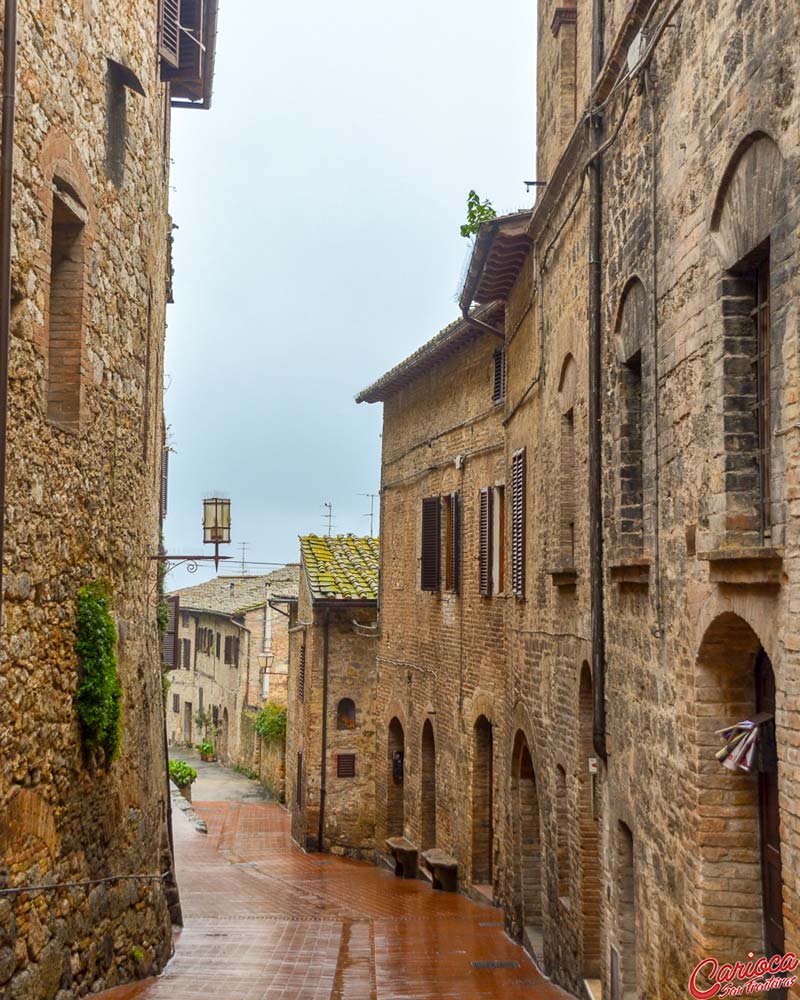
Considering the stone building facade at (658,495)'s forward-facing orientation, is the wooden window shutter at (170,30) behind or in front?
in front

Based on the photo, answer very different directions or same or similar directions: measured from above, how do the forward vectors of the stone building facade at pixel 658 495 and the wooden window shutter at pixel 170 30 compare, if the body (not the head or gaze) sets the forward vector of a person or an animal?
very different directions

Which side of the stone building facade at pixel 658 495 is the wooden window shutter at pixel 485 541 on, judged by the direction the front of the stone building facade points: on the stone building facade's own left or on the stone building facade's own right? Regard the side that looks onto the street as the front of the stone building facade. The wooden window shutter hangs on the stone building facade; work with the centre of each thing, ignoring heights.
on the stone building facade's own right

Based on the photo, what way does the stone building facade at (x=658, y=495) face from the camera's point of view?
to the viewer's left

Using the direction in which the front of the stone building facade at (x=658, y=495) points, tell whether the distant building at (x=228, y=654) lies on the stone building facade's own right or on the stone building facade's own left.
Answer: on the stone building facade's own right

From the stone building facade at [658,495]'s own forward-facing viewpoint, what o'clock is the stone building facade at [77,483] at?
the stone building facade at [77,483] is roughly at 12 o'clock from the stone building facade at [658,495].

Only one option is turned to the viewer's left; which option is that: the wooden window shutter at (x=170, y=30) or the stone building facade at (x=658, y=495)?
the stone building facade

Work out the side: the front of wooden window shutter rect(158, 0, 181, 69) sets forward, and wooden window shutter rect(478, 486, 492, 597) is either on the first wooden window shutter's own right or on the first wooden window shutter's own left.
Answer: on the first wooden window shutter's own left

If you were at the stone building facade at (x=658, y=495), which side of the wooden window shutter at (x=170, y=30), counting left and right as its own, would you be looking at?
front

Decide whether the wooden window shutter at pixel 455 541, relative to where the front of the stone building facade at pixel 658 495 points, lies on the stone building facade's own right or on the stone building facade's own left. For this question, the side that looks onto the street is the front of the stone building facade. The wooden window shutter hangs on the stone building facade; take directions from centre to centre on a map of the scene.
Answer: on the stone building facade's own right

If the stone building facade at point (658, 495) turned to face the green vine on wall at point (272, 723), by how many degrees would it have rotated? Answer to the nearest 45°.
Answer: approximately 90° to its right

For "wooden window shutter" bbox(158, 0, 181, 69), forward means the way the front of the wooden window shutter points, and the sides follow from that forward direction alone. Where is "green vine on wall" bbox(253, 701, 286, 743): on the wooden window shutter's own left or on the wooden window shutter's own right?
on the wooden window shutter's own left

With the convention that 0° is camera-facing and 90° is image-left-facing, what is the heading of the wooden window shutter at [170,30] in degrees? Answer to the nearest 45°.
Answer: approximately 315°

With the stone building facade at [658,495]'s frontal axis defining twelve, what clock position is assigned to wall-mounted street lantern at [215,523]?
The wall-mounted street lantern is roughly at 2 o'clock from the stone building facade.
